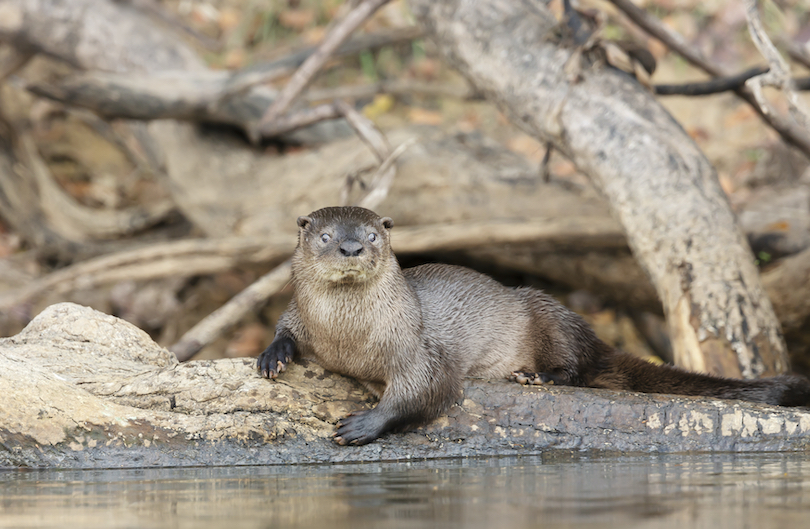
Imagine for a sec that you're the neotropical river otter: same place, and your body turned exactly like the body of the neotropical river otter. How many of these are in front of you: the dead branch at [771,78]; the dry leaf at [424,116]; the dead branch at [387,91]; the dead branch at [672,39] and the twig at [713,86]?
0

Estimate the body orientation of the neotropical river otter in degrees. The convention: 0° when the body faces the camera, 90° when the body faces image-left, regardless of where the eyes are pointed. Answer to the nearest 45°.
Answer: approximately 45°

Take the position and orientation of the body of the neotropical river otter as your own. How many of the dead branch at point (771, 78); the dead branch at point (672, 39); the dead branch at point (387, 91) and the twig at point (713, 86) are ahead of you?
0

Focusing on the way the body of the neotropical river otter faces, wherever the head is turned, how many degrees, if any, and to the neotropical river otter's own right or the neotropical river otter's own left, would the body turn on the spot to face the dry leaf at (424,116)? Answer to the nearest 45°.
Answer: approximately 135° to the neotropical river otter's own right

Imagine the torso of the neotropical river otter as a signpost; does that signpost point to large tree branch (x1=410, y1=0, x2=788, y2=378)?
no

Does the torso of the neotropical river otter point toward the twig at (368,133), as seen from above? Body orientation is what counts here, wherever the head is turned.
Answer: no

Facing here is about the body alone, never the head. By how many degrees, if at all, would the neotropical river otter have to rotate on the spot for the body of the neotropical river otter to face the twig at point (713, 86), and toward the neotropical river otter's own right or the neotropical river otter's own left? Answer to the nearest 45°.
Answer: approximately 180°

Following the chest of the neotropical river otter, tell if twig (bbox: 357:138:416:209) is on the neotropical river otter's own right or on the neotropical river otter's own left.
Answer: on the neotropical river otter's own right

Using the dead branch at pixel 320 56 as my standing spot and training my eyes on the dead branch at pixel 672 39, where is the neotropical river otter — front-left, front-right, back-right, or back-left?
front-right

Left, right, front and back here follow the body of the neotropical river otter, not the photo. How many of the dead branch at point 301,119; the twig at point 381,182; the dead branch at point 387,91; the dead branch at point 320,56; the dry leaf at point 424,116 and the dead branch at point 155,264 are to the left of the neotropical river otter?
0
